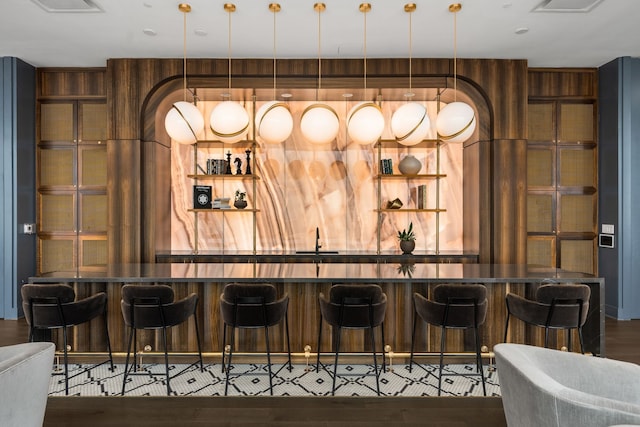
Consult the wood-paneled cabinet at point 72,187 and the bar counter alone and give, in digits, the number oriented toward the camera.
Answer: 2

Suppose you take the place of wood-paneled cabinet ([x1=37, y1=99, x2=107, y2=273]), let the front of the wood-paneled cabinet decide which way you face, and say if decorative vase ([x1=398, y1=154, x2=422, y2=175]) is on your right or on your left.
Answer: on your left

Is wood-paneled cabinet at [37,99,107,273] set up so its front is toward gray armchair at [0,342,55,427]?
yes

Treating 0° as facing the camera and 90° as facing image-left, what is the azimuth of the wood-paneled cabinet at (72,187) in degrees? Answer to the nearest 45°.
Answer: approximately 0°

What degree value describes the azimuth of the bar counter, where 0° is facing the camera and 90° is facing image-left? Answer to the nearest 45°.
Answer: approximately 0°

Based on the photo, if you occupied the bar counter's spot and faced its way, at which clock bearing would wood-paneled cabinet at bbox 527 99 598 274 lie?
The wood-paneled cabinet is roughly at 8 o'clock from the bar counter.

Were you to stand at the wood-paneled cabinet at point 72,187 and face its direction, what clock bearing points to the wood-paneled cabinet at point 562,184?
the wood-paneled cabinet at point 562,184 is roughly at 10 o'clock from the wood-paneled cabinet at point 72,187.

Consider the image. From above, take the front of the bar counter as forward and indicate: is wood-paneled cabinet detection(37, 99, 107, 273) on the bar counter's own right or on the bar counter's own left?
on the bar counter's own right
